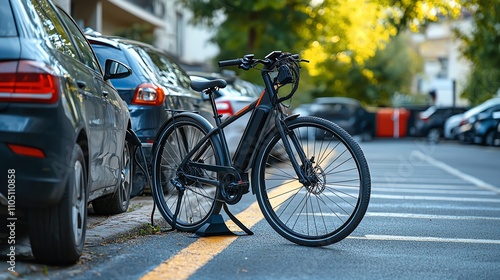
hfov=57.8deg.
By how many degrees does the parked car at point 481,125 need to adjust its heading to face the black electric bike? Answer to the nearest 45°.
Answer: approximately 45° to its left

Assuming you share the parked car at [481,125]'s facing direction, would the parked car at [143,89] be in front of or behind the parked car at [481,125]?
in front

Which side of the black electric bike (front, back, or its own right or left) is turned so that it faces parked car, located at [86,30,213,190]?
back

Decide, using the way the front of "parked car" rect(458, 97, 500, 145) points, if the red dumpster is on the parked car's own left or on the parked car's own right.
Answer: on the parked car's own right

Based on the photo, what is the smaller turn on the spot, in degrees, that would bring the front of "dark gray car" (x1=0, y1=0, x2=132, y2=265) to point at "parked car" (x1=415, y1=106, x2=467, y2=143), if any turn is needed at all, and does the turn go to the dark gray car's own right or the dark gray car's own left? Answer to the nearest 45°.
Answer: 0° — it already faces it

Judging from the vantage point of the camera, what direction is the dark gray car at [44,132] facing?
facing away from the viewer and to the right of the viewer

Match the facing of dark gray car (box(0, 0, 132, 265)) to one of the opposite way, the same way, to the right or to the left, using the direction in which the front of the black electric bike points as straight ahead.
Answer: to the left

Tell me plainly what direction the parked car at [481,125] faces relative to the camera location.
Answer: facing the viewer and to the left of the viewer

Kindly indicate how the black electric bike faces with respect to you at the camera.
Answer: facing the viewer and to the right of the viewer

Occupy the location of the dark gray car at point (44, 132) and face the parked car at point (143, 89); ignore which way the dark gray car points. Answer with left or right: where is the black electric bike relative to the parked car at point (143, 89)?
right

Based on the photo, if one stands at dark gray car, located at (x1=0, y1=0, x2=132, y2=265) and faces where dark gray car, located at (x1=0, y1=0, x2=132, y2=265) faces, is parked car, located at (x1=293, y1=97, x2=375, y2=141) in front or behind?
in front

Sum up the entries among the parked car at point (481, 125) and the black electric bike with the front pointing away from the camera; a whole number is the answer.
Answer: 0
